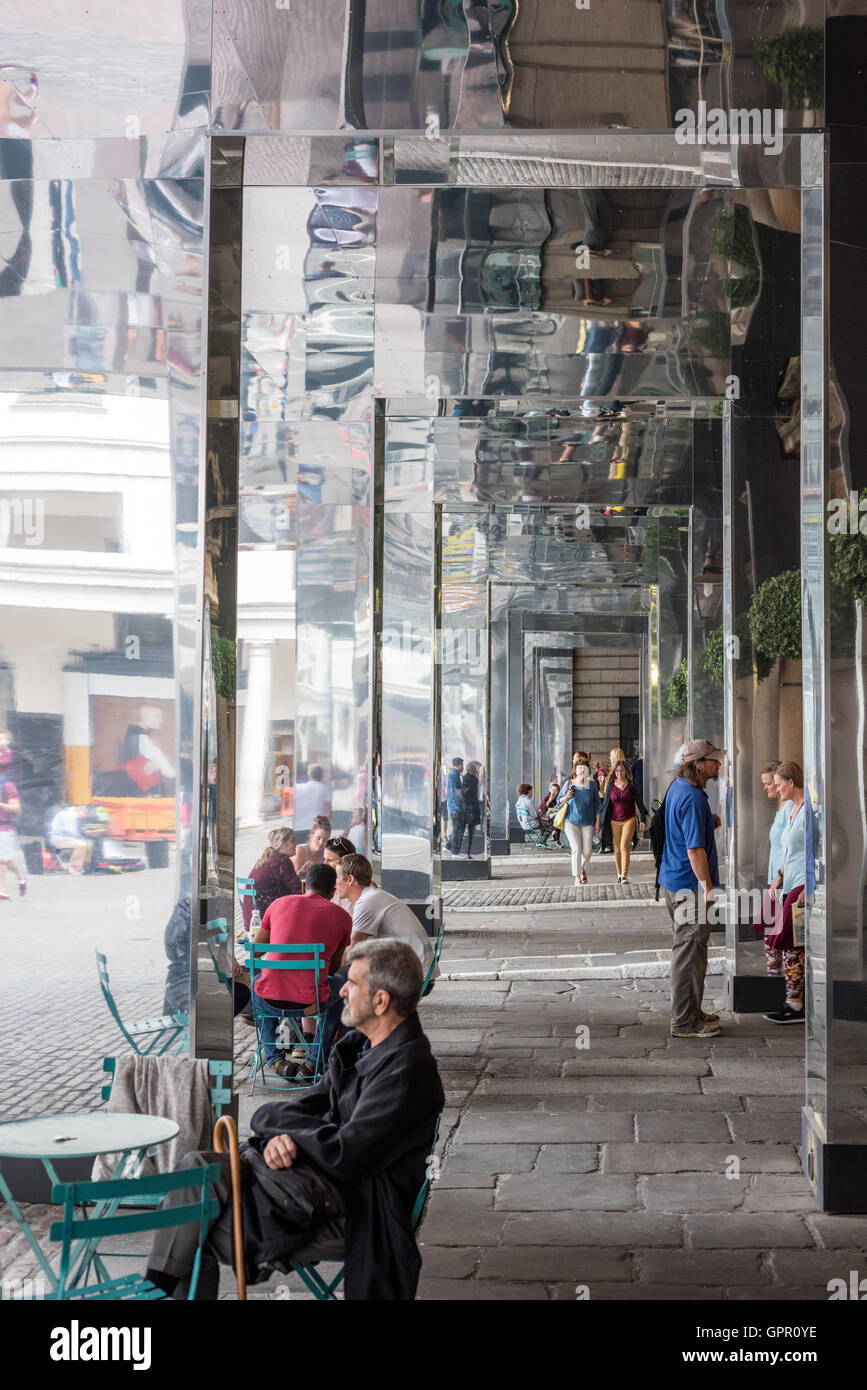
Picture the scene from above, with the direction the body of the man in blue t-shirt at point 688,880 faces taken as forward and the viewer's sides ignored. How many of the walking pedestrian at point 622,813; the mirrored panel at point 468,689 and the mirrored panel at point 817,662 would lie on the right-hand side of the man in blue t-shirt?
1

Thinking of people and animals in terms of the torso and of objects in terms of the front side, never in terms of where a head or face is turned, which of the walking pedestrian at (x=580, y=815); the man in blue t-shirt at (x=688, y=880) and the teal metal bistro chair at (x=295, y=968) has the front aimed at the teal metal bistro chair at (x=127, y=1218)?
the walking pedestrian

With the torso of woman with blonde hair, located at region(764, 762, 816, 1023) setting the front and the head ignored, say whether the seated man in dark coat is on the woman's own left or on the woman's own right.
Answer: on the woman's own left

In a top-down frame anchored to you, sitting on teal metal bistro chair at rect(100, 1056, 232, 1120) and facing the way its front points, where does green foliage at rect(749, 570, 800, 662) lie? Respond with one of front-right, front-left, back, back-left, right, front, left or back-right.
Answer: back-left

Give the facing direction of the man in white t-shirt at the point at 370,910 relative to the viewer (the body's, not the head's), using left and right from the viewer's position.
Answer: facing to the left of the viewer

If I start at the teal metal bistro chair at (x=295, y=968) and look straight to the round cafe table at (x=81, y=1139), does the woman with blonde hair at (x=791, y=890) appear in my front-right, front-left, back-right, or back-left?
back-left

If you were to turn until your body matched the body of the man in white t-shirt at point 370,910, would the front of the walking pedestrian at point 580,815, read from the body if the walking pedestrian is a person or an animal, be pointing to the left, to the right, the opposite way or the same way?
to the left

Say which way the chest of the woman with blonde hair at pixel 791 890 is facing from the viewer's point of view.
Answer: to the viewer's left

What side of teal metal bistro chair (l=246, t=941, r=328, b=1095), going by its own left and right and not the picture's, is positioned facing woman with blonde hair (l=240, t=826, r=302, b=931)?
front

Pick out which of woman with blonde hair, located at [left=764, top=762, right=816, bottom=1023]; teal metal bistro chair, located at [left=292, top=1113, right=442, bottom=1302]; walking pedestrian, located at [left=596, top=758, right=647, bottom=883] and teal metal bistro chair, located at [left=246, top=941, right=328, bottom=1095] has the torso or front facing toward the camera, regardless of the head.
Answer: the walking pedestrian

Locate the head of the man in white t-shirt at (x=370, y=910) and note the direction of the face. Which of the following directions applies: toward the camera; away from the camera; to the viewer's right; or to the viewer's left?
to the viewer's left

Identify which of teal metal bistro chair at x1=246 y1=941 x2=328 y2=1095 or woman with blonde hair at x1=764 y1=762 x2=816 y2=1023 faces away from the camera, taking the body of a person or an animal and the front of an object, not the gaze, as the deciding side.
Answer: the teal metal bistro chair

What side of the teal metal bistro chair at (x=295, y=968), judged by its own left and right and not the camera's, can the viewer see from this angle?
back

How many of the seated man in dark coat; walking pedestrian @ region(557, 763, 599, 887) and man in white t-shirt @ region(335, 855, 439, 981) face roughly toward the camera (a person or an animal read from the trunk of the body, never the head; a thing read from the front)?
1

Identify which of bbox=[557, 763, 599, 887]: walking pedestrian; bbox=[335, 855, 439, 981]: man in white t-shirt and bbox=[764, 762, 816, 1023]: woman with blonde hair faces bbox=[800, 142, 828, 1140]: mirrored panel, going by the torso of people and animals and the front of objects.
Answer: the walking pedestrian

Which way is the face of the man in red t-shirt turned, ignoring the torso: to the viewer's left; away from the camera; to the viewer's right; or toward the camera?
away from the camera

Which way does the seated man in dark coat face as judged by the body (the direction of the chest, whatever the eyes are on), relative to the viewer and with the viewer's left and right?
facing to the left of the viewer
